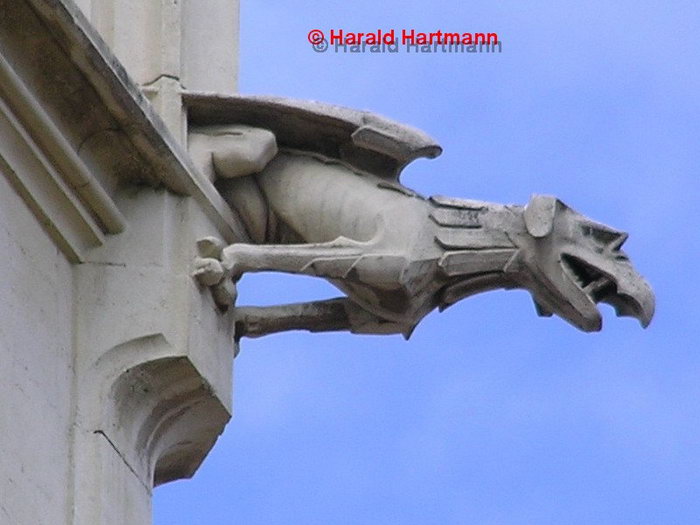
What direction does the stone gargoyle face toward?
to the viewer's right
